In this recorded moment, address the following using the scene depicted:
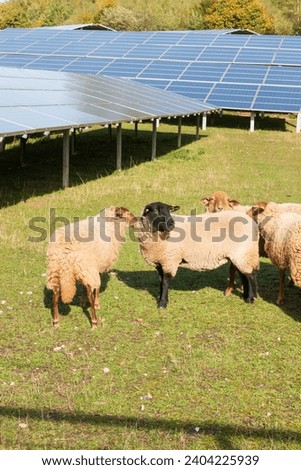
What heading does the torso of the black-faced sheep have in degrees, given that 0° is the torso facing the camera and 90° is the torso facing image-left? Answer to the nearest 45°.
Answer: approximately 90°

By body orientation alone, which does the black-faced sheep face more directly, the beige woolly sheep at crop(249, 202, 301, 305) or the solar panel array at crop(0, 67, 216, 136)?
the solar panel array

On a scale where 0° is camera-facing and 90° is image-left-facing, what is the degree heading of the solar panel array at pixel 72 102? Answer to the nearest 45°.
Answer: approximately 315°

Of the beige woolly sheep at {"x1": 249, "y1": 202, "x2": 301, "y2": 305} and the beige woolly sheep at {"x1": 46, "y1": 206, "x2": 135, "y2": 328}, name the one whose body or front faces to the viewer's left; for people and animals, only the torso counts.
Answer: the beige woolly sheep at {"x1": 249, "y1": 202, "x2": 301, "y2": 305}

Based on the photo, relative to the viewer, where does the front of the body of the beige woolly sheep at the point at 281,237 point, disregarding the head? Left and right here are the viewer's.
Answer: facing to the left of the viewer

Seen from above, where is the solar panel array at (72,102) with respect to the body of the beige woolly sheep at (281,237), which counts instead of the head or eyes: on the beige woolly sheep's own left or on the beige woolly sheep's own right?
on the beige woolly sheep's own right

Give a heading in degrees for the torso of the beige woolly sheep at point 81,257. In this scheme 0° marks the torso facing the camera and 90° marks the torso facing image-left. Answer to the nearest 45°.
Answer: approximately 225°

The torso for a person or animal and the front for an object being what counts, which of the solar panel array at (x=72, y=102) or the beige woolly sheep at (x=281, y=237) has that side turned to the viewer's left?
the beige woolly sheep
